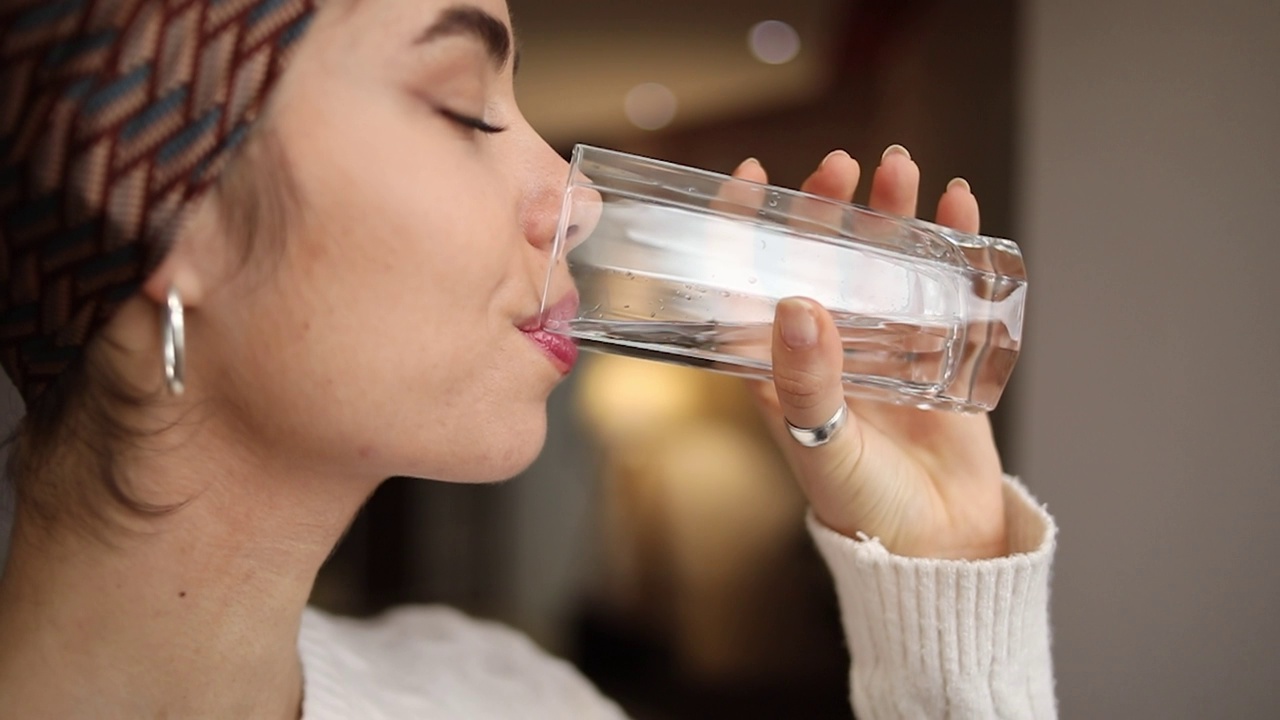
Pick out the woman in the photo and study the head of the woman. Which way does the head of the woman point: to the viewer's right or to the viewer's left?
to the viewer's right

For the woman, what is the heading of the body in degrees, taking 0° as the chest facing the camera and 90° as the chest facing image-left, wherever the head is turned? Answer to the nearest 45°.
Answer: approximately 270°
